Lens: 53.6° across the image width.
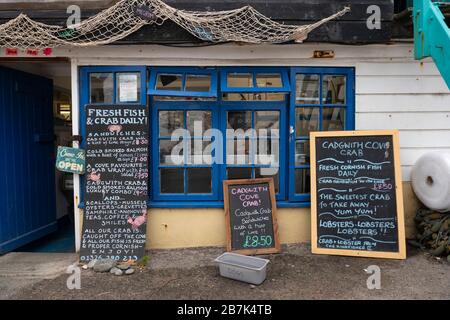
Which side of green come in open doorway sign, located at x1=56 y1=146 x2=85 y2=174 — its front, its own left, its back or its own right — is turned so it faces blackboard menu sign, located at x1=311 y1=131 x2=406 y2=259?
left

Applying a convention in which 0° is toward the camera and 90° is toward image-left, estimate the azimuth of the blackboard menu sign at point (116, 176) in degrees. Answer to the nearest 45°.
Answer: approximately 0°

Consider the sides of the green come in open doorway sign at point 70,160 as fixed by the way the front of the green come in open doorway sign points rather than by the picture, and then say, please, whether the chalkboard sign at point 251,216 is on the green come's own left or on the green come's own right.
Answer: on the green come's own left

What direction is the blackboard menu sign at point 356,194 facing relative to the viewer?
toward the camera

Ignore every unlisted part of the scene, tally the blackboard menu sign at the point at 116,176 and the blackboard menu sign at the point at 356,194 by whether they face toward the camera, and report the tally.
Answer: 2

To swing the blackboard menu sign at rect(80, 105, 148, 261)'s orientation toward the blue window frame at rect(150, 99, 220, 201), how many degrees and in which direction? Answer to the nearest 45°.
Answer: approximately 90° to its left

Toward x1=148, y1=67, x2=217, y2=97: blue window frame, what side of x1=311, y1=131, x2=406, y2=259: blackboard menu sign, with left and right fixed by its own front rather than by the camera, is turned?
right

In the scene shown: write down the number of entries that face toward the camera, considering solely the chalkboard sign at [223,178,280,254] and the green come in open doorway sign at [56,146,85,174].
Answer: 2

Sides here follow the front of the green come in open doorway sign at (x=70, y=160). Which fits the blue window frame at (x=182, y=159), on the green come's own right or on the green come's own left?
on the green come's own left

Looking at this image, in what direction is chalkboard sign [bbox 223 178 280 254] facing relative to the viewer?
toward the camera

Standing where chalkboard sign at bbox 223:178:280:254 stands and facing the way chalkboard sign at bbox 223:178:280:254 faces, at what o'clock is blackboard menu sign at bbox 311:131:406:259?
The blackboard menu sign is roughly at 9 o'clock from the chalkboard sign.

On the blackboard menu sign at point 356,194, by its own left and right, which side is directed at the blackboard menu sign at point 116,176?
right
